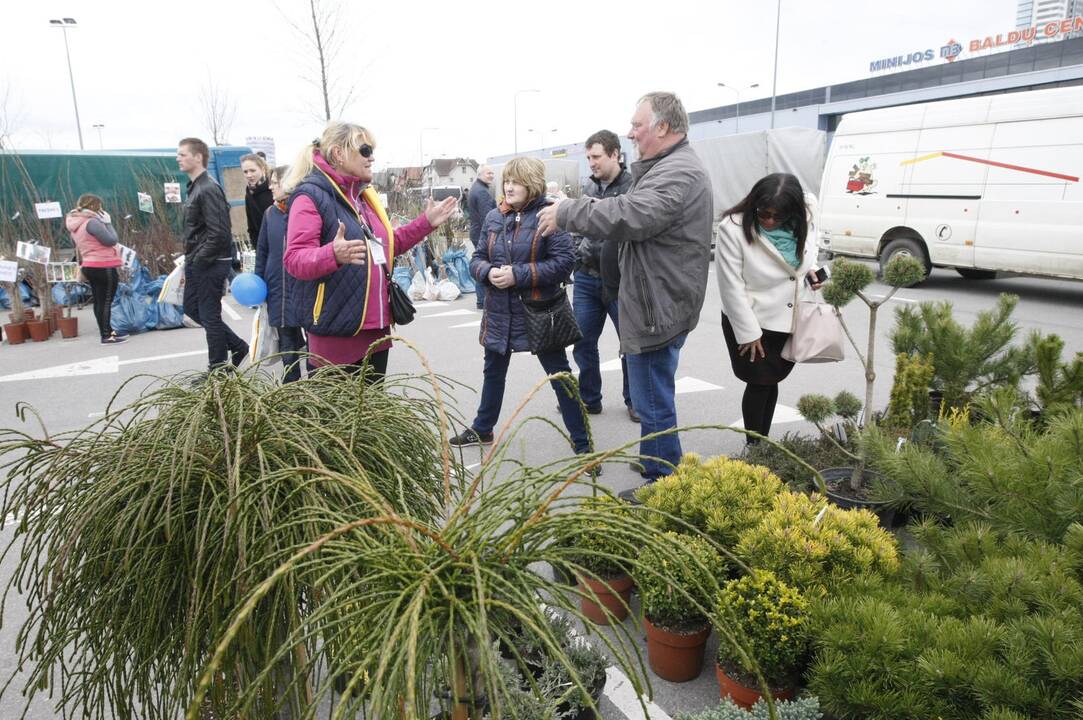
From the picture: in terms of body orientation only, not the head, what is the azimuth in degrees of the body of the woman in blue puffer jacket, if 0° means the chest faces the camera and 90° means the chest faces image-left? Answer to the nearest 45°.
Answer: approximately 45°

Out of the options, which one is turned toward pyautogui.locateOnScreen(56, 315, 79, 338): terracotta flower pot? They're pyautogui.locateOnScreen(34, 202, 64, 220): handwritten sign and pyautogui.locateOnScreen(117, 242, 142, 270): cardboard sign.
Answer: the handwritten sign

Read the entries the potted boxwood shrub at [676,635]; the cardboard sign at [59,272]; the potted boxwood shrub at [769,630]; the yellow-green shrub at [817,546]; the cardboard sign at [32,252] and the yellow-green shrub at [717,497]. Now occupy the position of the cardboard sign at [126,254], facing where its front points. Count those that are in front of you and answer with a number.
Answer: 4

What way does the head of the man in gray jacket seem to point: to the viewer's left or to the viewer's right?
to the viewer's left

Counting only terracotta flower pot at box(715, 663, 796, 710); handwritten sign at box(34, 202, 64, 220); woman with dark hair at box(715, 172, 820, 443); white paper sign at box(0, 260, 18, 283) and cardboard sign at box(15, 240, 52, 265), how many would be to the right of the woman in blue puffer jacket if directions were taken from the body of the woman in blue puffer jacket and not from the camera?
3

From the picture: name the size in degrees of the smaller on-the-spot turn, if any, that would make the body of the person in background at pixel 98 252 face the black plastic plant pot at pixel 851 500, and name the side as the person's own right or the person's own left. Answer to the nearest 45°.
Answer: approximately 135° to the person's own right
